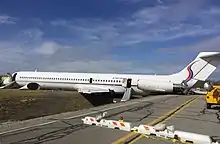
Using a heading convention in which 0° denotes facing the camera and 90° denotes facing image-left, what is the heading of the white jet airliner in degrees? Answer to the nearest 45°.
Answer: approximately 90°
